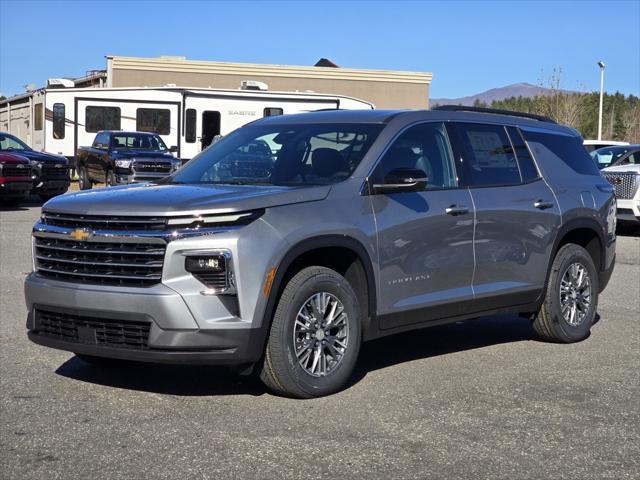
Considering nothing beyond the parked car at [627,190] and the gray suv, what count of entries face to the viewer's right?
0

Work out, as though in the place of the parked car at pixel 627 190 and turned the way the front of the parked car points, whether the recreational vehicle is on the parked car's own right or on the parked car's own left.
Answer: on the parked car's own right

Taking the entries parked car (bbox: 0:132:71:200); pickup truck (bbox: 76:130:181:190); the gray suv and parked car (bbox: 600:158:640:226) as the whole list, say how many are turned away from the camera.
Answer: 0

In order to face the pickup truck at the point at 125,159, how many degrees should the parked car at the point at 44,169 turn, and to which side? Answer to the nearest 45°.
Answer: approximately 90° to its left

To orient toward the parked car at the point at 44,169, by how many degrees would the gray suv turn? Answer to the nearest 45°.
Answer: approximately 135° to its right

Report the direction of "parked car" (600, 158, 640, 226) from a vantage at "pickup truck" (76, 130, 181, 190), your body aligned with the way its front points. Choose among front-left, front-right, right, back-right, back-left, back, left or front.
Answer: front

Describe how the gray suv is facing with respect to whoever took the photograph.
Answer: facing the viewer and to the left of the viewer

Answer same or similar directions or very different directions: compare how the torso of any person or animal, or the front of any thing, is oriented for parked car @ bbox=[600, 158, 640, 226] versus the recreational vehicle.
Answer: very different directions

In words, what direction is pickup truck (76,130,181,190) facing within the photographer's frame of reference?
facing the viewer and to the right of the viewer

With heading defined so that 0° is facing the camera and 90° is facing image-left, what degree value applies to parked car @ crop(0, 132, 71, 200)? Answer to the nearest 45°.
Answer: approximately 315°

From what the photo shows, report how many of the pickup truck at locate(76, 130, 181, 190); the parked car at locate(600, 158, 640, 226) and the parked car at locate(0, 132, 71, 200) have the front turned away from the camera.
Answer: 0

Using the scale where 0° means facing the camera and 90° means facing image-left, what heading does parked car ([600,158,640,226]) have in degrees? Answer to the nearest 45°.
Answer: approximately 45°
